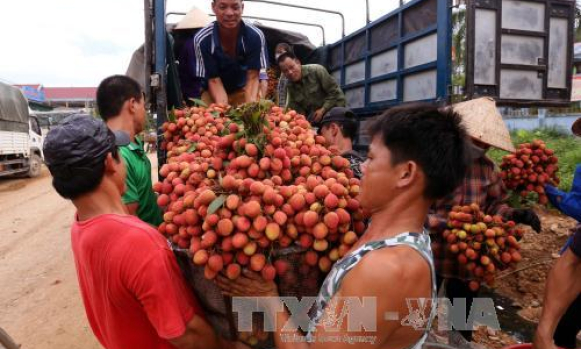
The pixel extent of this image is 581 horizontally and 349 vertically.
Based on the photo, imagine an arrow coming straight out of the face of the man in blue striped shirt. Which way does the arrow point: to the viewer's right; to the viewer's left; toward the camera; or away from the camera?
toward the camera

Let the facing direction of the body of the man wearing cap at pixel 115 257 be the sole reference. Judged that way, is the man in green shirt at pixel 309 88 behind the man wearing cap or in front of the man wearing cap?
in front

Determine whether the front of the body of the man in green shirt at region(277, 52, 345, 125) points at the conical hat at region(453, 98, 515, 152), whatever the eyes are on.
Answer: no

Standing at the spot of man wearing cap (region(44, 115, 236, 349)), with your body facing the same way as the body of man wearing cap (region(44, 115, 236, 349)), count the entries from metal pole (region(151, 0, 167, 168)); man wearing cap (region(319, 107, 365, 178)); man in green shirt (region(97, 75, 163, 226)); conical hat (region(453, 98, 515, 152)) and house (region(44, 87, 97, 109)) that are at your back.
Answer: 0

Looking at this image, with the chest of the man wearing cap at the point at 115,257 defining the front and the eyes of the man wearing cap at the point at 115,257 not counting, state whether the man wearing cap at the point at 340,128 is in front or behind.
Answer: in front

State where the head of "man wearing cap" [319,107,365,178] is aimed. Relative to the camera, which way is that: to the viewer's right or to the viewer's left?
to the viewer's left

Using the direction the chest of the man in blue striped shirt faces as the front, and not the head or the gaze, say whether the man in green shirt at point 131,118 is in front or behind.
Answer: in front

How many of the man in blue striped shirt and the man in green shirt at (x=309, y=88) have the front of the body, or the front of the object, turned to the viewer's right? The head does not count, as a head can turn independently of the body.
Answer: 0

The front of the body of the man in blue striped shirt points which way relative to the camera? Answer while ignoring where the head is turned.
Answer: toward the camera

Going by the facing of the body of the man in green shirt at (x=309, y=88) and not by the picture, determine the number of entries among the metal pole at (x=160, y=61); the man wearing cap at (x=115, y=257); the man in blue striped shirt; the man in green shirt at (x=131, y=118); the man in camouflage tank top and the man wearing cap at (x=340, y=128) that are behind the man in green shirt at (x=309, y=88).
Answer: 0

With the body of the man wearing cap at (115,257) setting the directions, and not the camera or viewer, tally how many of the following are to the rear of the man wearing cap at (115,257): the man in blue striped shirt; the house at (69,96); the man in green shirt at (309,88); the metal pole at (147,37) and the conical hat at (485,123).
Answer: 0

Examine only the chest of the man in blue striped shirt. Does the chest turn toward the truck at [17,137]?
no

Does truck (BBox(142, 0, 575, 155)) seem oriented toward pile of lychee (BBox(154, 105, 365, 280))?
no

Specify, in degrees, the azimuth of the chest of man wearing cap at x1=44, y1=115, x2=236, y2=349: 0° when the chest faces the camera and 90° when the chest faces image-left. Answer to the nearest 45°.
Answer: approximately 225°
